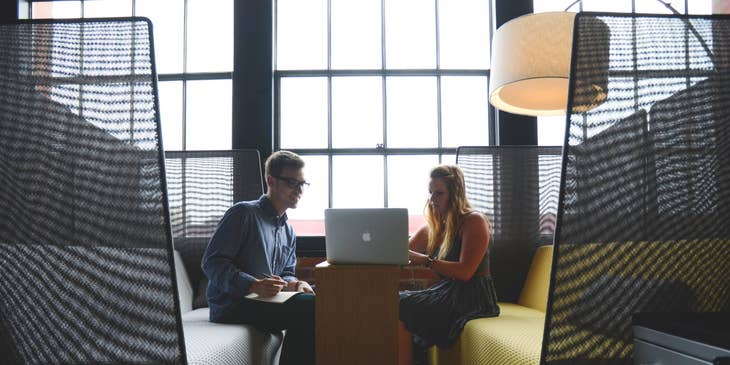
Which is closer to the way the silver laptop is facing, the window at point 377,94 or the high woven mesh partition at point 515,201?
the window

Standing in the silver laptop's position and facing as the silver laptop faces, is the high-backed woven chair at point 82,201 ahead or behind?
behind

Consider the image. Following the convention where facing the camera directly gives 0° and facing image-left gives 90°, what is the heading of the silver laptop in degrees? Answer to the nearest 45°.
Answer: approximately 180°

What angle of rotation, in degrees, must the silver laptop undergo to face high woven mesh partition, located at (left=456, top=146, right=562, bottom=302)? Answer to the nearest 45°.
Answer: approximately 45° to its right

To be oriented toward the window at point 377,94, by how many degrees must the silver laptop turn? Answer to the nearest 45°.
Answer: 0° — it already faces it

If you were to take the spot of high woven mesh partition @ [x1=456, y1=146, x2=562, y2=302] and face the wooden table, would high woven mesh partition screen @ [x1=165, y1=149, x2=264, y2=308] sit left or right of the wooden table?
right

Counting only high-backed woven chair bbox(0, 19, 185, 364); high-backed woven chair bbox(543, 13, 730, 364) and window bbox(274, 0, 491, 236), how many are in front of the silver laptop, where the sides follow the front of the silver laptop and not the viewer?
1

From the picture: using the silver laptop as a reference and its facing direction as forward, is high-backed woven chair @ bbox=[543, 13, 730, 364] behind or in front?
behind

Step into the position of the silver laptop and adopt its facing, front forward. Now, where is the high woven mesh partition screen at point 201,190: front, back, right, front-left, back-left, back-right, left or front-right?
front-left
